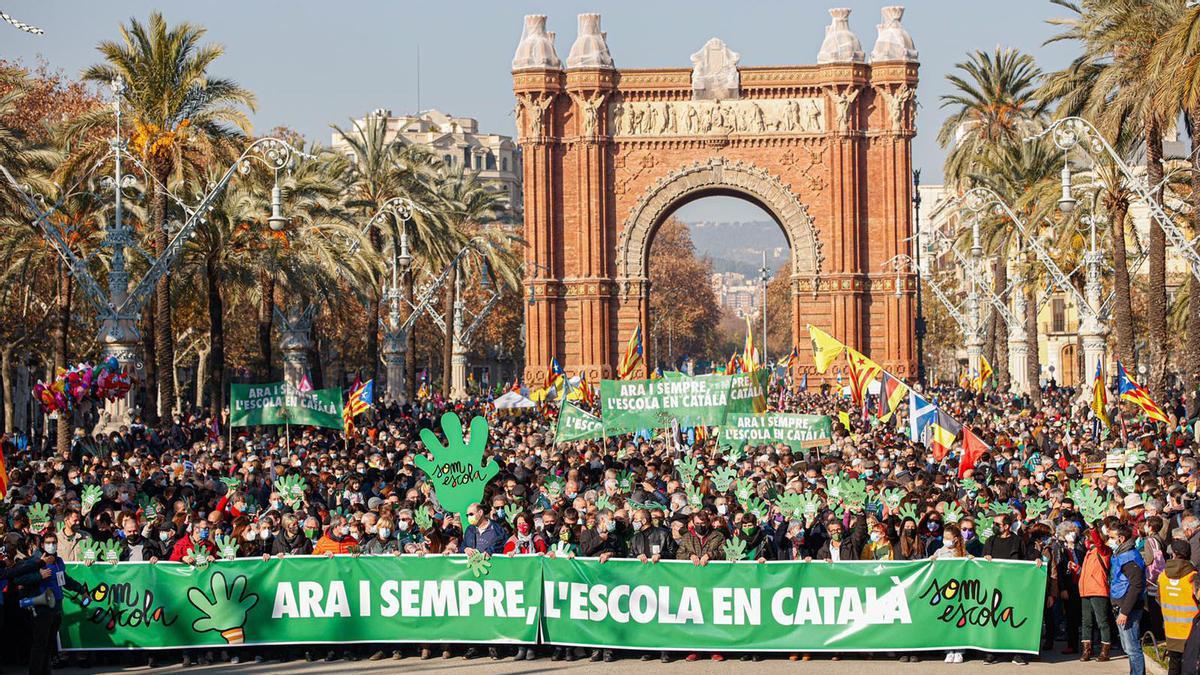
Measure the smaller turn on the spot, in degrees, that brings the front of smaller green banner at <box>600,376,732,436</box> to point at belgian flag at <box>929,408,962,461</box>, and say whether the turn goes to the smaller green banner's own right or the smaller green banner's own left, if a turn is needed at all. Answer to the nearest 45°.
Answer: approximately 45° to the smaller green banner's own left

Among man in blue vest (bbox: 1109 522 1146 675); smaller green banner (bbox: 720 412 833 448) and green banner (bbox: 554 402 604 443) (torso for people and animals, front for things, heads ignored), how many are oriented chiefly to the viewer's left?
1

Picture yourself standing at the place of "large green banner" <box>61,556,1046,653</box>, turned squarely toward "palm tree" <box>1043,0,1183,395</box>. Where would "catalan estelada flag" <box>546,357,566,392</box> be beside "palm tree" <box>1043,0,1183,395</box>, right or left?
left

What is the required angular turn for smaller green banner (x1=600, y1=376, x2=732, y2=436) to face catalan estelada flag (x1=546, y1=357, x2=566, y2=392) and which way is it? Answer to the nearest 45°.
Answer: approximately 180°

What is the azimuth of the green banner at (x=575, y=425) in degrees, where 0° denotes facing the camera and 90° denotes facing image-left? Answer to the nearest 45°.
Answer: approximately 0°

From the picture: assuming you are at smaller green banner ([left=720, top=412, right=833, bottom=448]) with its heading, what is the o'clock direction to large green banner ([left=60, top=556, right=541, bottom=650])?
The large green banner is roughly at 1 o'clock from the smaller green banner.

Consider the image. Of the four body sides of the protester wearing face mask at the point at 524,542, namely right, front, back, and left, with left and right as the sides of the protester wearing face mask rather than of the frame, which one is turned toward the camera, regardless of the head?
front

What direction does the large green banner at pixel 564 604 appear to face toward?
toward the camera

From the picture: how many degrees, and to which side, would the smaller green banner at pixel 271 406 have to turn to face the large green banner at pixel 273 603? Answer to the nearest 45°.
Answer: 0° — it already faces it

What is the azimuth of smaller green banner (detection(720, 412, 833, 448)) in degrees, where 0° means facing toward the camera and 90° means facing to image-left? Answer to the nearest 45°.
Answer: approximately 0°

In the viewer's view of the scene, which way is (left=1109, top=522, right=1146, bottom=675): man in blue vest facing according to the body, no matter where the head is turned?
to the viewer's left
